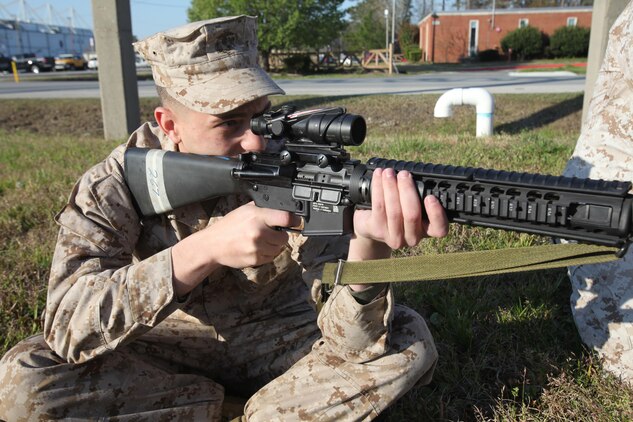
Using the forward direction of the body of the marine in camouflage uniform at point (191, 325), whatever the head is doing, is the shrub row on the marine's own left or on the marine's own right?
on the marine's own left

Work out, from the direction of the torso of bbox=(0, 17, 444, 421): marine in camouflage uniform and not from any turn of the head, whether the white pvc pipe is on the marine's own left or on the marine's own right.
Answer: on the marine's own left

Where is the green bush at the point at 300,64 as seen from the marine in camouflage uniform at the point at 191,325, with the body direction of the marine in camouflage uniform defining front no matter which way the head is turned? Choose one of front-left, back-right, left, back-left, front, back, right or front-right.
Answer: back-left

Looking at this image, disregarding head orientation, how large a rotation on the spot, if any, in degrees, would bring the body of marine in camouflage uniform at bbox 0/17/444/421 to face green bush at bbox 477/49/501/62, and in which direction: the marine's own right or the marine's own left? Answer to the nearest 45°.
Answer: approximately 90° to the marine's own left

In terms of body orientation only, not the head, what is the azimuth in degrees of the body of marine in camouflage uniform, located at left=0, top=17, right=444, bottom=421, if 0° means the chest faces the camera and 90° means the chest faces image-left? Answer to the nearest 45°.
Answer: approximately 315°

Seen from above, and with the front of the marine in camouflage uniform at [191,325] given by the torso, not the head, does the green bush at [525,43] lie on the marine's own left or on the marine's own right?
on the marine's own left

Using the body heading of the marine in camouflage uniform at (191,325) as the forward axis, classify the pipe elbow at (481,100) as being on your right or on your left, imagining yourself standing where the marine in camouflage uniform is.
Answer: on your left

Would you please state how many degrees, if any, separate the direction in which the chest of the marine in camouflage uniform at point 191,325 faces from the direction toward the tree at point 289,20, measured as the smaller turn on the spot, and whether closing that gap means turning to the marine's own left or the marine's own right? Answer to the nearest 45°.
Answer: approximately 135° to the marine's own left

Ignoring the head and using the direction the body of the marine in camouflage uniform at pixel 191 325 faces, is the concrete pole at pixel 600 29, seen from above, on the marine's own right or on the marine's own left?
on the marine's own left

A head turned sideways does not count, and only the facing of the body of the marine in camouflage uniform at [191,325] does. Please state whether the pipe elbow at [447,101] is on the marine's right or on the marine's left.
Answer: on the marine's left
